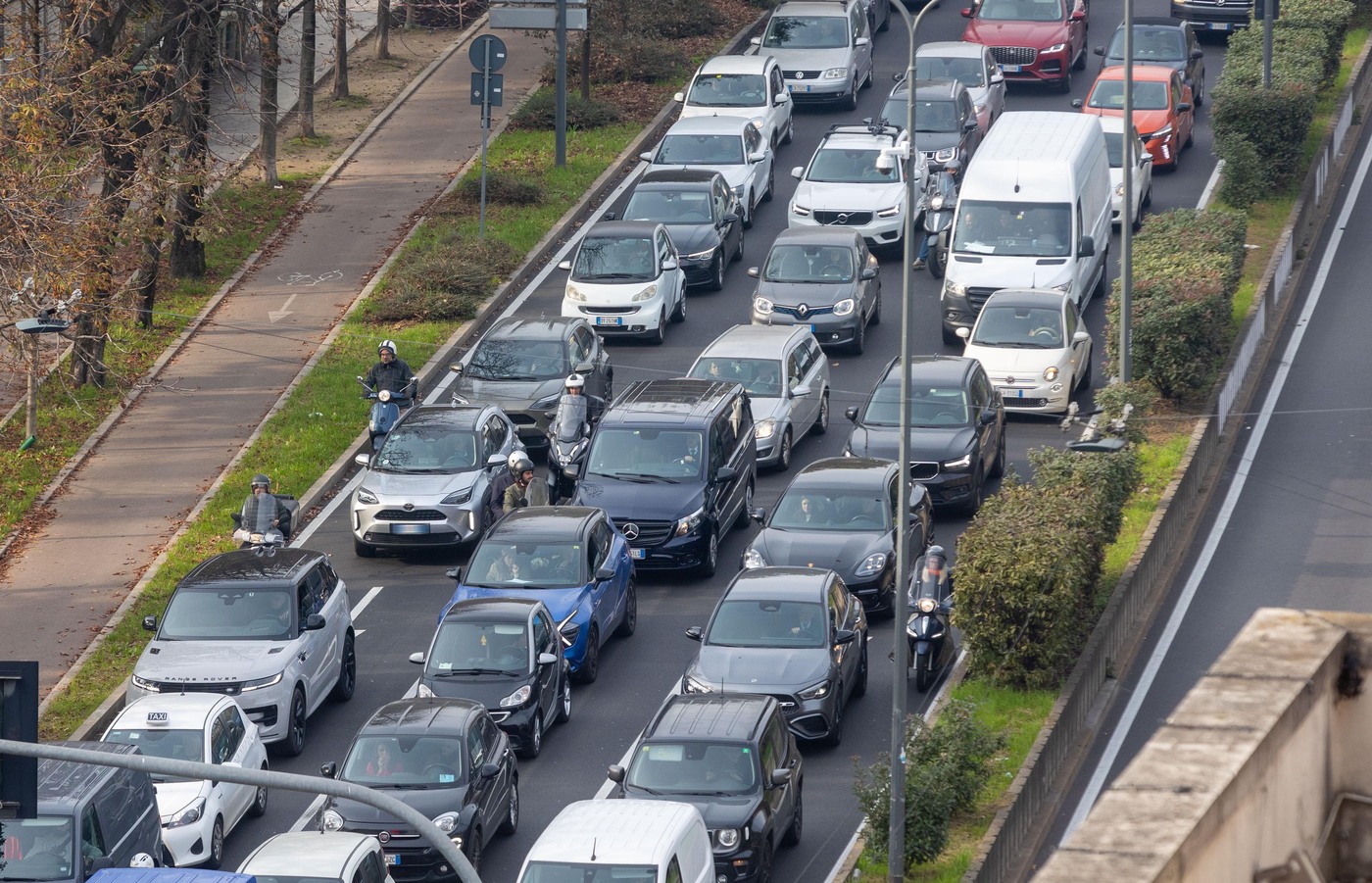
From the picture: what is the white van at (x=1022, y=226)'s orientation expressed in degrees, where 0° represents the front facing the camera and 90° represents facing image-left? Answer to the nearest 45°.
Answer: approximately 0°

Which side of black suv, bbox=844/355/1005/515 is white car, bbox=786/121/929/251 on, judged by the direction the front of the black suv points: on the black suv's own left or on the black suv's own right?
on the black suv's own right

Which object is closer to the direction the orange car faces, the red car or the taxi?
the taxi

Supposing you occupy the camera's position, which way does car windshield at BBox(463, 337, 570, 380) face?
facing the viewer and to the left of the viewer

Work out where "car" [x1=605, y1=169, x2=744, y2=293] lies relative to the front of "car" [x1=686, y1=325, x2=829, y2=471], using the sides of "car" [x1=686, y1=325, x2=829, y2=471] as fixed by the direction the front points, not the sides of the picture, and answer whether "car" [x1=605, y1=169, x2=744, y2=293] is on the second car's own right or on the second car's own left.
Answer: on the second car's own right

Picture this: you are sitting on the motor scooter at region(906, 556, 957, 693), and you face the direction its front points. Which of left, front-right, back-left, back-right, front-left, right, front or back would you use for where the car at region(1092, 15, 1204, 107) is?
back

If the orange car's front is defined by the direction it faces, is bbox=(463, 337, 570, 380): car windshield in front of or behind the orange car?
in front

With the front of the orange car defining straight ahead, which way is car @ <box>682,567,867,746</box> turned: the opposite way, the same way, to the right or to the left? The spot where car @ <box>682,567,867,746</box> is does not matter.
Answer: the same way

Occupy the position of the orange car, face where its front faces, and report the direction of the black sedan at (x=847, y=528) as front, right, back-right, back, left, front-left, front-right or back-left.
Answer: front

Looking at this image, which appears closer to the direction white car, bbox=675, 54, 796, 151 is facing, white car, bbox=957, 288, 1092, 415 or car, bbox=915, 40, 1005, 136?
the white car

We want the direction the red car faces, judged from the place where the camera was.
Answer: facing the viewer

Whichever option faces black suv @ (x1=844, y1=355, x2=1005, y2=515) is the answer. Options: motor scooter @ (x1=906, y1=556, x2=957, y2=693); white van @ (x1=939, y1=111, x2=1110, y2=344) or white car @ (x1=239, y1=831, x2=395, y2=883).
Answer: the white van

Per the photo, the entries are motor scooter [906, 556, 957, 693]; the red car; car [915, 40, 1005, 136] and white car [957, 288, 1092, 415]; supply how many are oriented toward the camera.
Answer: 4

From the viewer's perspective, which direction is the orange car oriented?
toward the camera

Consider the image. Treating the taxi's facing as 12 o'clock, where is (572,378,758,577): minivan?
The minivan is roughly at 6 o'clock from the taxi.

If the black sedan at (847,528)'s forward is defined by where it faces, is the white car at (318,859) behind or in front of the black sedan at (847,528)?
in front

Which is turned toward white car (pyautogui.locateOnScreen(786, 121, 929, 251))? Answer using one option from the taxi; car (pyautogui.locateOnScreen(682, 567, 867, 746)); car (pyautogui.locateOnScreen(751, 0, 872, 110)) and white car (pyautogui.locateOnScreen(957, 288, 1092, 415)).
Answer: car (pyautogui.locateOnScreen(751, 0, 872, 110))

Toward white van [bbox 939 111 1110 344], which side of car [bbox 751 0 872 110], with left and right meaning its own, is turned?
front

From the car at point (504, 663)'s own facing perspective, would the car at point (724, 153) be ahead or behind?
behind

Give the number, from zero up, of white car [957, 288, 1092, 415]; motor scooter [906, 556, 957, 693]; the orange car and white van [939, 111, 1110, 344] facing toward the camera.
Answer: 4

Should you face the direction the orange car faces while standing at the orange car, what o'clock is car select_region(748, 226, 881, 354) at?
The car is roughly at 1 o'clock from the orange car.

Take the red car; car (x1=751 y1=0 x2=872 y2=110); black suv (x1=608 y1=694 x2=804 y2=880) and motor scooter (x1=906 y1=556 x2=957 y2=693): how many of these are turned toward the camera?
4

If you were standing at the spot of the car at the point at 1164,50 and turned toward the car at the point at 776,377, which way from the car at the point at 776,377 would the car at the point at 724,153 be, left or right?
right
